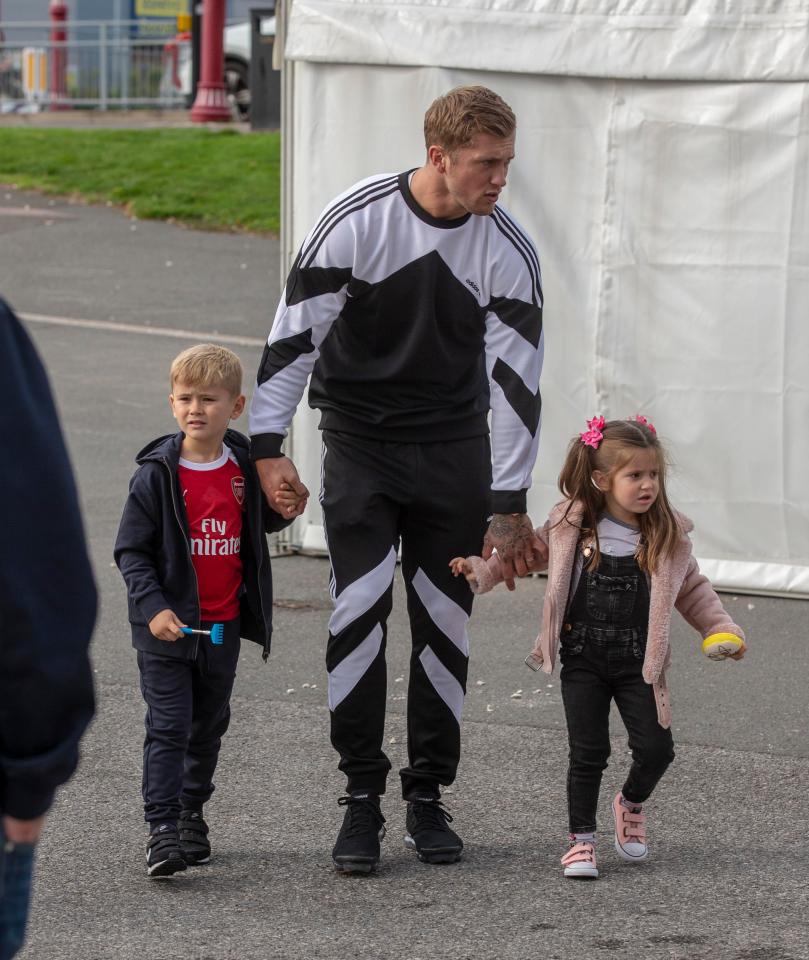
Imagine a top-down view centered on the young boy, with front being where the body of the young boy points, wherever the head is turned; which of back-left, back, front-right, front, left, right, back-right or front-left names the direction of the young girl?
left

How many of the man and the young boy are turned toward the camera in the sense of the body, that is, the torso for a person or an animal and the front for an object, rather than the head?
2

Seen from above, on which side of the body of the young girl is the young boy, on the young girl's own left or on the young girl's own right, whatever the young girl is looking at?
on the young girl's own right

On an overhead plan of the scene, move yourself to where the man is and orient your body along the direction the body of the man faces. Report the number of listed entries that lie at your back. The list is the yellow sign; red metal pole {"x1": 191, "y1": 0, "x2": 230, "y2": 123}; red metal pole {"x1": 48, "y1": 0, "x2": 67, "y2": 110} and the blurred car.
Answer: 4

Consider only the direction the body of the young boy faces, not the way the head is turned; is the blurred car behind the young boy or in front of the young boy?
behind

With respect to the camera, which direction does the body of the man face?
toward the camera

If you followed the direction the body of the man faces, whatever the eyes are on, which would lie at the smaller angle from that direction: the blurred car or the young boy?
the young boy

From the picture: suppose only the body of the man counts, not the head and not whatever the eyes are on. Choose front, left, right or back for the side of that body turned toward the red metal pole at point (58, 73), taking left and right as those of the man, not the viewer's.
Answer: back

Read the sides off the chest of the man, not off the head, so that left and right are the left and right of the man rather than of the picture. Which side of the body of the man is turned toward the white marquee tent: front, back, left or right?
back

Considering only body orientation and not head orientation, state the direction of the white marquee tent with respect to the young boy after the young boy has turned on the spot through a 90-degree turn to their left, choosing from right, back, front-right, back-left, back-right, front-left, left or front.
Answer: front-left

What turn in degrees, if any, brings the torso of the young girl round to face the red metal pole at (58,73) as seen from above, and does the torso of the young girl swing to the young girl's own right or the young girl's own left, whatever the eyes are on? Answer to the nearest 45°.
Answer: approximately 180°

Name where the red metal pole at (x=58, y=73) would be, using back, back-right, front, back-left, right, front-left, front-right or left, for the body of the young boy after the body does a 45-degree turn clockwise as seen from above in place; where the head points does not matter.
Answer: back-right

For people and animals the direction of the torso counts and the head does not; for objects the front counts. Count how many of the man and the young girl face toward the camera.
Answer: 2
